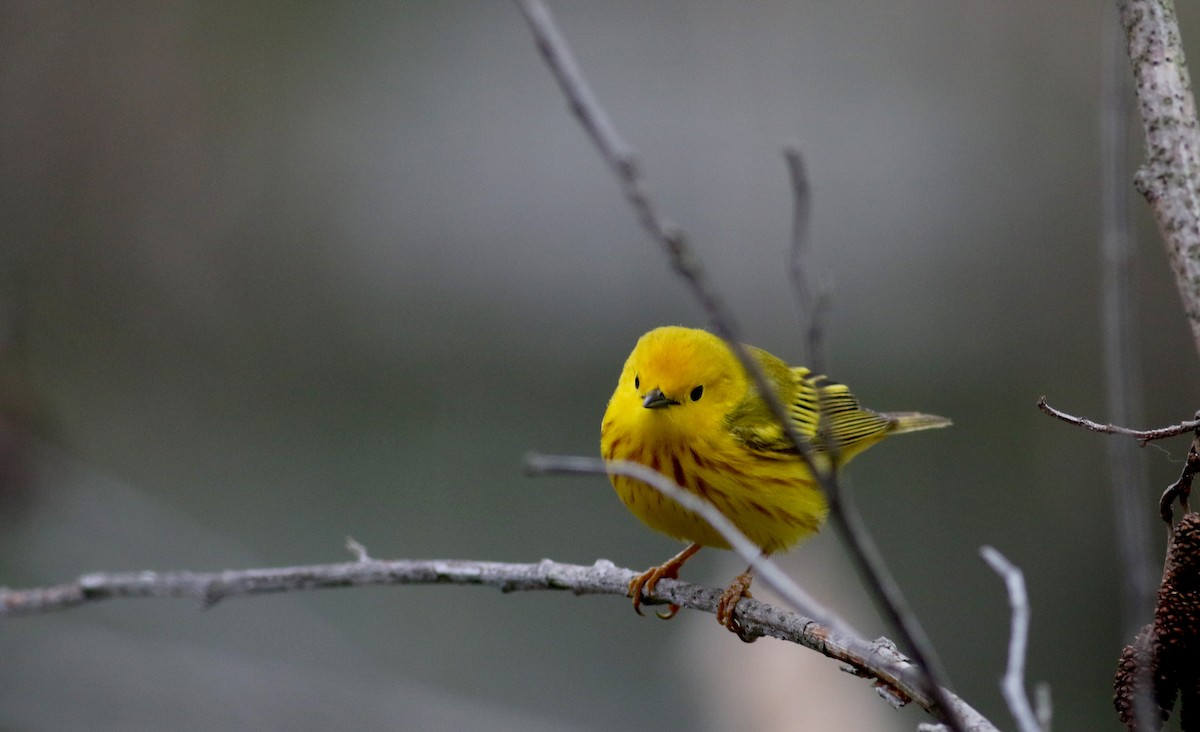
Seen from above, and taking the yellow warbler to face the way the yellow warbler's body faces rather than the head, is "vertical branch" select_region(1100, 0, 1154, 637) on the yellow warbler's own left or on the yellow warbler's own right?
on the yellow warbler's own left

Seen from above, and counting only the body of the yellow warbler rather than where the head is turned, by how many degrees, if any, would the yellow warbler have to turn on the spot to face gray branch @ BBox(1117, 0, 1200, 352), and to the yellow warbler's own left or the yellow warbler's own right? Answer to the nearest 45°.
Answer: approximately 90° to the yellow warbler's own left

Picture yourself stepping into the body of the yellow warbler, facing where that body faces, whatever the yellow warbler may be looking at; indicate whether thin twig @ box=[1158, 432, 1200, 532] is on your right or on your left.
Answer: on your left

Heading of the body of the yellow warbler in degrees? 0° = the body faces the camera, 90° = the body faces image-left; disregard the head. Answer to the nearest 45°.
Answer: approximately 45°
